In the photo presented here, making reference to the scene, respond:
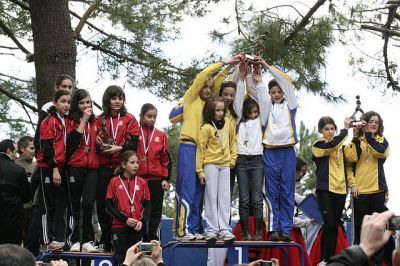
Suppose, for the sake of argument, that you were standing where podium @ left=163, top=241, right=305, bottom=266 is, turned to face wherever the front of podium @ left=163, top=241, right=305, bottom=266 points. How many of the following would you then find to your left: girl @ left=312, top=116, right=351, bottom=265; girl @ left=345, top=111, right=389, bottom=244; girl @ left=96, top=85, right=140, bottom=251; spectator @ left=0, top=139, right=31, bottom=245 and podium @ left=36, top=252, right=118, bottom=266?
2

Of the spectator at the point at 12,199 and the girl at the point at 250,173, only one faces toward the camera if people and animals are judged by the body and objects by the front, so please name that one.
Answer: the girl

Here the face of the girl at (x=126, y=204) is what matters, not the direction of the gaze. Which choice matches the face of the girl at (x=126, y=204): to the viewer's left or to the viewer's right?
to the viewer's right

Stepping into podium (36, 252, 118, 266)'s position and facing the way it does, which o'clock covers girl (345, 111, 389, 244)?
The girl is roughly at 9 o'clock from the podium.

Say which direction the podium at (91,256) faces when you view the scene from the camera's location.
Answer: facing the viewer

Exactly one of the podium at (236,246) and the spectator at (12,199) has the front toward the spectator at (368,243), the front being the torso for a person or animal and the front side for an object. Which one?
the podium

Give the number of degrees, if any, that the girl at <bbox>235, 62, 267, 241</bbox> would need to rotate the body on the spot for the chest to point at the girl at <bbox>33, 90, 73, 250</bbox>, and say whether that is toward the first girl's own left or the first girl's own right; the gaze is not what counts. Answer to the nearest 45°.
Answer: approximately 90° to the first girl's own right

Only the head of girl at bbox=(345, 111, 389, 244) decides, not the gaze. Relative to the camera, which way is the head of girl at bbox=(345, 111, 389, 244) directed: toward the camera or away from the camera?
toward the camera

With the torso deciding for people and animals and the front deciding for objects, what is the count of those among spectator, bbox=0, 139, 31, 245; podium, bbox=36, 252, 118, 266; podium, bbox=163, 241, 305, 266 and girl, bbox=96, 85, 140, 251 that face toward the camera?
3

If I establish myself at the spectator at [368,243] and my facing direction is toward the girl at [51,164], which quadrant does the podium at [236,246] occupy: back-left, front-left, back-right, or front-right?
front-right

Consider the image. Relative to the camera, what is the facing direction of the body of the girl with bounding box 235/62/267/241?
toward the camera

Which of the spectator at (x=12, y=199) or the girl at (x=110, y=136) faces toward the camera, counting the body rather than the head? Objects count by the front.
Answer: the girl

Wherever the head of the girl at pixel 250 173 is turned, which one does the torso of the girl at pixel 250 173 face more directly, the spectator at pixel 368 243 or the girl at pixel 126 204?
the spectator

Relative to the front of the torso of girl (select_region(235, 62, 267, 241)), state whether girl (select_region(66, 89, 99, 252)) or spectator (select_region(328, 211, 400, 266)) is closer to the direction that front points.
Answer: the spectator
